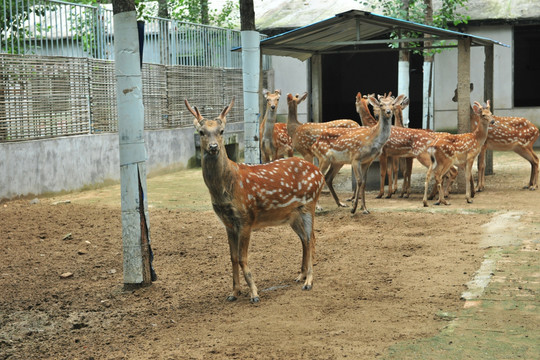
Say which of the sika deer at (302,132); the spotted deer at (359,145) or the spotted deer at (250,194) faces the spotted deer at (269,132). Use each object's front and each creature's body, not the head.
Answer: the sika deer

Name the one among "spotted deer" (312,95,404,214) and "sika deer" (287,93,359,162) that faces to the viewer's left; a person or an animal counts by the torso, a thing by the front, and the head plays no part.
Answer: the sika deer

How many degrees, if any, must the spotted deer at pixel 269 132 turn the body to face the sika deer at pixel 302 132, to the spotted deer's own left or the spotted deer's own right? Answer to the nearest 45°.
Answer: approximately 90° to the spotted deer's own left

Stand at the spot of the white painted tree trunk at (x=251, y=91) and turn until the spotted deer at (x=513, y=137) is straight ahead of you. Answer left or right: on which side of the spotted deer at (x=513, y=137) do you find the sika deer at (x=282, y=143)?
left

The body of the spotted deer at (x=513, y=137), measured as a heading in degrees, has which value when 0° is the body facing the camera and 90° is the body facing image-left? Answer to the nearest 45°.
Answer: approximately 90°

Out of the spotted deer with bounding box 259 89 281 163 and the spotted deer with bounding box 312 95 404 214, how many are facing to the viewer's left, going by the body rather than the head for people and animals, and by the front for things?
0

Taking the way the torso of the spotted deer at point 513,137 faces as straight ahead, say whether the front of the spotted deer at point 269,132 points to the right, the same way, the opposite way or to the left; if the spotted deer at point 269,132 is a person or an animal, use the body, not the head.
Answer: to the left

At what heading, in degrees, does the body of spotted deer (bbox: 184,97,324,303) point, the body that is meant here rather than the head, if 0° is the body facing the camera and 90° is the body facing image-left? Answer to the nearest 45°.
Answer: approximately 45°

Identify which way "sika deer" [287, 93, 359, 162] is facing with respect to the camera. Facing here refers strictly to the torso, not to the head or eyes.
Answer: to the viewer's left

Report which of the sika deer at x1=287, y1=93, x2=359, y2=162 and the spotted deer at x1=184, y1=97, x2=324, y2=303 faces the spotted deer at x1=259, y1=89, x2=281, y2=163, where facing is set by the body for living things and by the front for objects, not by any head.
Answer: the sika deer

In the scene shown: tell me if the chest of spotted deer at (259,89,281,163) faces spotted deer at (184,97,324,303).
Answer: yes

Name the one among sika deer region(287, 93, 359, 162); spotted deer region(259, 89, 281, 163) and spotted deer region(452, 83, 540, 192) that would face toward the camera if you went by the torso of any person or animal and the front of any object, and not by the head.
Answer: spotted deer region(259, 89, 281, 163)

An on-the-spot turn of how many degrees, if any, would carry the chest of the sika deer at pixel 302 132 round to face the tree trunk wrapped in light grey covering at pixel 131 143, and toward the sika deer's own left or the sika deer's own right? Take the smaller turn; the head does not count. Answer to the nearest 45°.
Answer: approximately 90° to the sika deer's own left

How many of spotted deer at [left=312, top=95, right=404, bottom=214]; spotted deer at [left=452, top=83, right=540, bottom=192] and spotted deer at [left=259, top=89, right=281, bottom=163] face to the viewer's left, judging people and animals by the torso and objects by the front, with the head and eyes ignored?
1

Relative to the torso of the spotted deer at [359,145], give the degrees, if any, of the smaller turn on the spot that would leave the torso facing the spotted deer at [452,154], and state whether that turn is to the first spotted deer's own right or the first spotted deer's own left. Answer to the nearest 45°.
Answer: approximately 90° to the first spotted deer's own left
